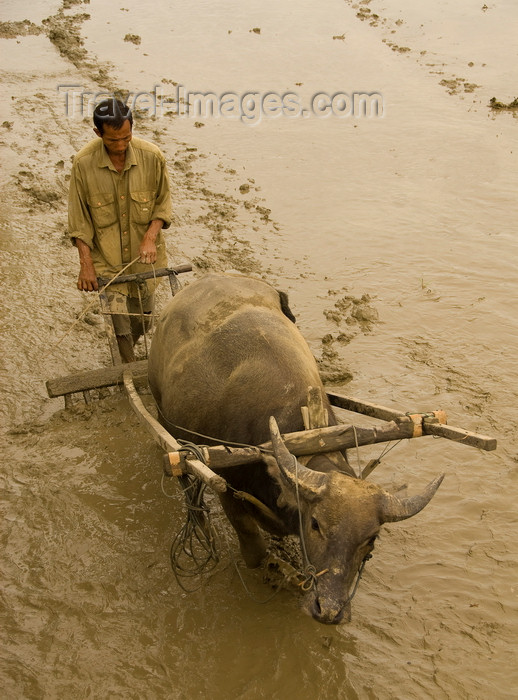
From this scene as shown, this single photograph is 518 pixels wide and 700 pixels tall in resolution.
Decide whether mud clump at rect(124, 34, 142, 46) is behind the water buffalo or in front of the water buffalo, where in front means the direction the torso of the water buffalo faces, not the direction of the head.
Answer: behind

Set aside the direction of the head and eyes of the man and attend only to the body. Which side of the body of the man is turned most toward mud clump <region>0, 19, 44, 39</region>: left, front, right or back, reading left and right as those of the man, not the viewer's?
back

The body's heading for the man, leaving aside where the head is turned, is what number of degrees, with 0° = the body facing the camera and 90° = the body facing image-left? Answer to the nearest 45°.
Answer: approximately 0°

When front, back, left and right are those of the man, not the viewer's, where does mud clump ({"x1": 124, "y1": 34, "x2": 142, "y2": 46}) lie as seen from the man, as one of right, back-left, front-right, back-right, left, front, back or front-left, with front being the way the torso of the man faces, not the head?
back

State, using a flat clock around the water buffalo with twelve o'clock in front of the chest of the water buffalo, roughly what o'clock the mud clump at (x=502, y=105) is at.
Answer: The mud clump is roughly at 8 o'clock from the water buffalo.

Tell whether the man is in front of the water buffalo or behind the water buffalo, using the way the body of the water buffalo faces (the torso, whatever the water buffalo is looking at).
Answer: behind

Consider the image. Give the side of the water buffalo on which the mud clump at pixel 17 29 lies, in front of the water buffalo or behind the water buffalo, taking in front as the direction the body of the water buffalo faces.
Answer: behind
